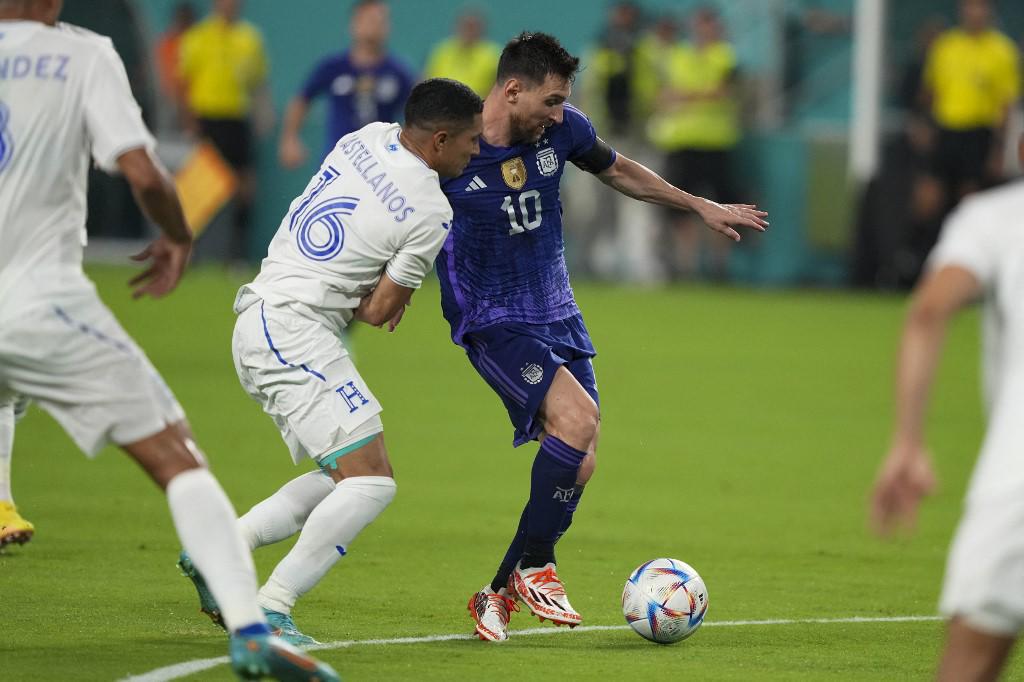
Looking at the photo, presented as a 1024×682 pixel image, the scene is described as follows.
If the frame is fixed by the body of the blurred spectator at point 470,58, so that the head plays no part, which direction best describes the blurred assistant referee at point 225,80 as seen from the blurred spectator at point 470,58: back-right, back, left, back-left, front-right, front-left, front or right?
right

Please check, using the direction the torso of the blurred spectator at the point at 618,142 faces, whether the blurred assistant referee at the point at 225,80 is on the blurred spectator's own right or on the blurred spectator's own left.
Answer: on the blurred spectator's own right

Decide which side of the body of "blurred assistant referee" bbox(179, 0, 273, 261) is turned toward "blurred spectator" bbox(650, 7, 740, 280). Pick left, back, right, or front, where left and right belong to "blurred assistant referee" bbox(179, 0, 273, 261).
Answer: left

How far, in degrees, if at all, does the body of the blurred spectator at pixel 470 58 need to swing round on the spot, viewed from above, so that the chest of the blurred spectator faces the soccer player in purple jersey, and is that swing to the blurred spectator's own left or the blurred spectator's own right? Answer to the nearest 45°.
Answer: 0° — they already face them

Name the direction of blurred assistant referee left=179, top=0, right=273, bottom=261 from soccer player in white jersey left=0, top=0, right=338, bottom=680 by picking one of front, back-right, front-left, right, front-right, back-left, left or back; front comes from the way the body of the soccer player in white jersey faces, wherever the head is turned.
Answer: front-left

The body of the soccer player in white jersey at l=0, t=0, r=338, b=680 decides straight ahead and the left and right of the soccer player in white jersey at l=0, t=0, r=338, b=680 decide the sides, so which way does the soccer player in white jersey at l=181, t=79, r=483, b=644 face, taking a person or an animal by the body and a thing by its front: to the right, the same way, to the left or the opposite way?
the same way

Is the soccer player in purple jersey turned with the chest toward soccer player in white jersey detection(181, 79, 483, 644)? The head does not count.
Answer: no

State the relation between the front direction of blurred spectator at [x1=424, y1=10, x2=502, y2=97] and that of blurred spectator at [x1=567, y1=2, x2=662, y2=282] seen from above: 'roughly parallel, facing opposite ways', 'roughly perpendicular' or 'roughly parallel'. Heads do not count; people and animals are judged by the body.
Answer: roughly parallel

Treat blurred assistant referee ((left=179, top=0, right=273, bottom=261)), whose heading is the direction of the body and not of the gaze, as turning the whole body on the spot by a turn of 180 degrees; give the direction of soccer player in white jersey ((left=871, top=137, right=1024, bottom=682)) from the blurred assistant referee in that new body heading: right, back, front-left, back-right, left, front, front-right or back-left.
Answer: back

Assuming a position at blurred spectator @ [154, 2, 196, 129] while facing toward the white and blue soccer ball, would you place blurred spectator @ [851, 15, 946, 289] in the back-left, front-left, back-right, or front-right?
front-left

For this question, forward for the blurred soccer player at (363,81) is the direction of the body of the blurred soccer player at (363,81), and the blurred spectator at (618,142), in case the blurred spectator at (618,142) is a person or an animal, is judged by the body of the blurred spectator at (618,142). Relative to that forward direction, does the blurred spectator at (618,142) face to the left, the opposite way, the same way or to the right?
the same way

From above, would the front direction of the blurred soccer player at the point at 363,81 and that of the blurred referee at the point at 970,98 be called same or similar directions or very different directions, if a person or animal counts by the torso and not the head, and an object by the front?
same or similar directions

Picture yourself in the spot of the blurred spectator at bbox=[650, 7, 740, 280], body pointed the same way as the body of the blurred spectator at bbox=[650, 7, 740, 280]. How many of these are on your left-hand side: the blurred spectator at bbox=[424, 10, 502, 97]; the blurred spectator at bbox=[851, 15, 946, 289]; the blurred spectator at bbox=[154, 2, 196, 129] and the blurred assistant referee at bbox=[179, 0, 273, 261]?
1

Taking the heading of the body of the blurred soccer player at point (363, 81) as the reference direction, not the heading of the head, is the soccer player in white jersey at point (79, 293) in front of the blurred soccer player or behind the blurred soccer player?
in front

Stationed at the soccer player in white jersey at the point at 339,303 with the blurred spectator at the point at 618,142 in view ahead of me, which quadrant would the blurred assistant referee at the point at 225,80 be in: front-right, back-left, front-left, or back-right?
front-left

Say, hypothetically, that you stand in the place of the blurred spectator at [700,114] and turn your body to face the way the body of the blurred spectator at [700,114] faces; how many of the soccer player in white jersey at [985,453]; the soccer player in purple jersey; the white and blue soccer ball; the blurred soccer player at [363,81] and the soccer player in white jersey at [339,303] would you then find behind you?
0

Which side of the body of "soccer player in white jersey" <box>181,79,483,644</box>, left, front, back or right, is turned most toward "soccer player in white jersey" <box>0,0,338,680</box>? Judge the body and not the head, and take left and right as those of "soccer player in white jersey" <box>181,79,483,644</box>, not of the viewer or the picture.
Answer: back

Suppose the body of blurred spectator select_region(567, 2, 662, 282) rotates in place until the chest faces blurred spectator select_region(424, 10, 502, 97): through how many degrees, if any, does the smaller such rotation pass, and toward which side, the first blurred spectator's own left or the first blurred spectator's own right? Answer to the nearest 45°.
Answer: approximately 45° to the first blurred spectator's own right

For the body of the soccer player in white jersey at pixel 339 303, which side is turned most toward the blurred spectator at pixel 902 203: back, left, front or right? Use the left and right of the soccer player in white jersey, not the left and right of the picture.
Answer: front

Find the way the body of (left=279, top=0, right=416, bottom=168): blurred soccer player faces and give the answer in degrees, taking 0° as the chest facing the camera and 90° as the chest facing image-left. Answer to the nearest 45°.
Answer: approximately 0°

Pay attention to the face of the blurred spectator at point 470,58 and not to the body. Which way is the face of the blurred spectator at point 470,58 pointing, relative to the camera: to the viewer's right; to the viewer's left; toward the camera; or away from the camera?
toward the camera

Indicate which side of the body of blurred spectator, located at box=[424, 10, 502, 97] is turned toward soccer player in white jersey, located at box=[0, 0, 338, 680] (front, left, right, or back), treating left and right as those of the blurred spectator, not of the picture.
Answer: front

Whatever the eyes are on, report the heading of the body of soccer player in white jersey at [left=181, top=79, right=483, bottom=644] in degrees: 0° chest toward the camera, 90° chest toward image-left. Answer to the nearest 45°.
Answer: approximately 225°

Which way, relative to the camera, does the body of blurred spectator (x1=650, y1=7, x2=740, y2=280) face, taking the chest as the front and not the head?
toward the camera

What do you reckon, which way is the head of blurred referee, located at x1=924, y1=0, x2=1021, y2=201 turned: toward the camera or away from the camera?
toward the camera

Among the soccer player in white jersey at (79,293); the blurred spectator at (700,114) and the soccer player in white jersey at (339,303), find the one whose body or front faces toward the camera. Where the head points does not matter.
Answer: the blurred spectator
